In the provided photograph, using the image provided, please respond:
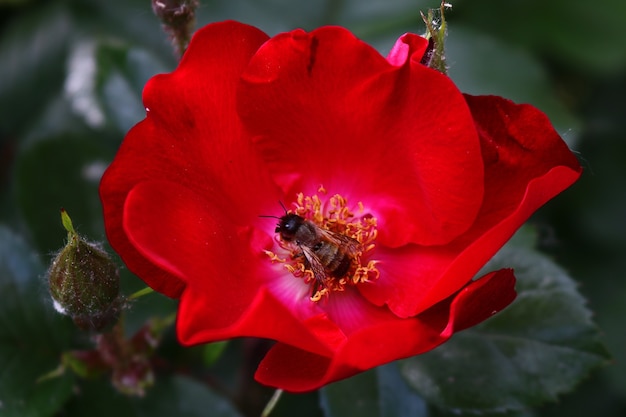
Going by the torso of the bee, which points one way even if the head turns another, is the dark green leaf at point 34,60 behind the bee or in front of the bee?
in front

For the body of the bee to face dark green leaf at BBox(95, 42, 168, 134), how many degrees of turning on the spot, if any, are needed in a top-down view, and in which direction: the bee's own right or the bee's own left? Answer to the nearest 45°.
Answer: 0° — it already faces it

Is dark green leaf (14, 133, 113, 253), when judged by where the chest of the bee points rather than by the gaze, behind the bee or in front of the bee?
in front

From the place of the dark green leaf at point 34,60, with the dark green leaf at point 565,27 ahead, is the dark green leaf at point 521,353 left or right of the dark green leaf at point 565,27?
right

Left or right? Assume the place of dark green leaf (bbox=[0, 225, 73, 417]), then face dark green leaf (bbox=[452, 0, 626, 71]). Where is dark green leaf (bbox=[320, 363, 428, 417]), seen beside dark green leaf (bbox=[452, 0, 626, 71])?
right

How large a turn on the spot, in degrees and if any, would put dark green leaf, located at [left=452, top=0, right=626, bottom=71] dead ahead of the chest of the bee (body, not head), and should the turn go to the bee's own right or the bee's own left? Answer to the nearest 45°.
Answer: approximately 45° to the bee's own right

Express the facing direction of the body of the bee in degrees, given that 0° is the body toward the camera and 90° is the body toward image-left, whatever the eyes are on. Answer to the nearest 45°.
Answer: approximately 135°
